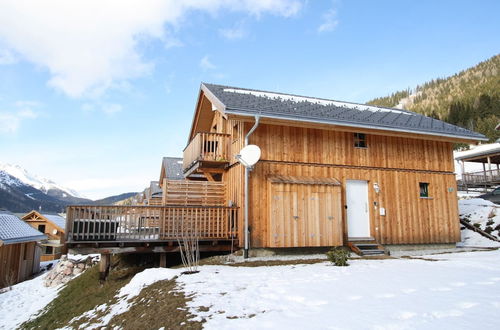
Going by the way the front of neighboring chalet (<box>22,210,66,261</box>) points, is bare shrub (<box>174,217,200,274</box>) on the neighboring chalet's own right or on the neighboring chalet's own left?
on the neighboring chalet's own left

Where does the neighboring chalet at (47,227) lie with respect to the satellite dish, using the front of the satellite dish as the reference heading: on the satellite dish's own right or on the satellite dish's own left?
on the satellite dish's own right

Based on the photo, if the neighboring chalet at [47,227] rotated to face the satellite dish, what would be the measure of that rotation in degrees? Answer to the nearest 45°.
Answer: approximately 45° to its left

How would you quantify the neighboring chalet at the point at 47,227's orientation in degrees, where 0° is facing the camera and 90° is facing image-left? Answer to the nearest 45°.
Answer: approximately 45°

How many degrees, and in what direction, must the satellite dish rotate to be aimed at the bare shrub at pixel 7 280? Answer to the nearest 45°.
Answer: approximately 90° to its right

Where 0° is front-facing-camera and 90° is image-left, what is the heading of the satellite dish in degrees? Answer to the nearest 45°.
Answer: approximately 45°
